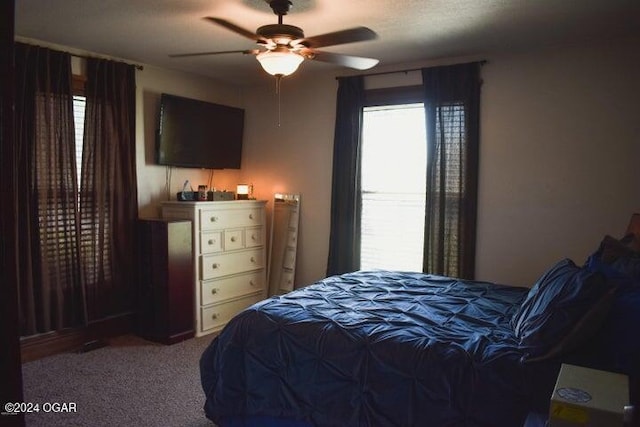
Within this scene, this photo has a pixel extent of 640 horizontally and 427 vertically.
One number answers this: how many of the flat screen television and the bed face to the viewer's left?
1

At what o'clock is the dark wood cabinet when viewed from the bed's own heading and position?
The dark wood cabinet is roughly at 1 o'clock from the bed.

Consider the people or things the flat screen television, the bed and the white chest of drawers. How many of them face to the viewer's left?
1

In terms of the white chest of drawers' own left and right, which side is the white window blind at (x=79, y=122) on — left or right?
on its right

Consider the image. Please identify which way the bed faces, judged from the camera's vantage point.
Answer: facing to the left of the viewer

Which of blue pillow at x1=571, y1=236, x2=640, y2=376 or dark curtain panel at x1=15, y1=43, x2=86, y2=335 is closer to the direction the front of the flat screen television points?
the blue pillow

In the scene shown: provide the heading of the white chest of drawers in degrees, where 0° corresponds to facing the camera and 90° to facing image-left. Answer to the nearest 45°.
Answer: approximately 315°

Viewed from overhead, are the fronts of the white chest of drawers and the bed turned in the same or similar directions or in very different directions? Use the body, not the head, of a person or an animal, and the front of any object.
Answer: very different directions

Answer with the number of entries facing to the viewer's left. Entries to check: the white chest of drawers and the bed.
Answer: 1

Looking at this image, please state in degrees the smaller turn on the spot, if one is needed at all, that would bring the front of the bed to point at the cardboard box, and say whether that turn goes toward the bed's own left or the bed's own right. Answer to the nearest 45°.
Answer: approximately 135° to the bed's own left

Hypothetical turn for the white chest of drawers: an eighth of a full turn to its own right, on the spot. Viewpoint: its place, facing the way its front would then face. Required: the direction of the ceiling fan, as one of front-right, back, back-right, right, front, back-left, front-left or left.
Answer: front

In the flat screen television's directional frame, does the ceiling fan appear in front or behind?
in front

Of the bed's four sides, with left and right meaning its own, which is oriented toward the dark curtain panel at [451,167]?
right
